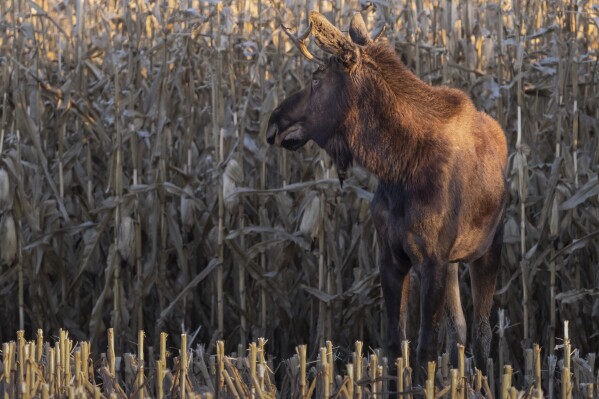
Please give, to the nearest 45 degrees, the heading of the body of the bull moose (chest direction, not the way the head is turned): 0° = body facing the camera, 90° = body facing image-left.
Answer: approximately 45°
